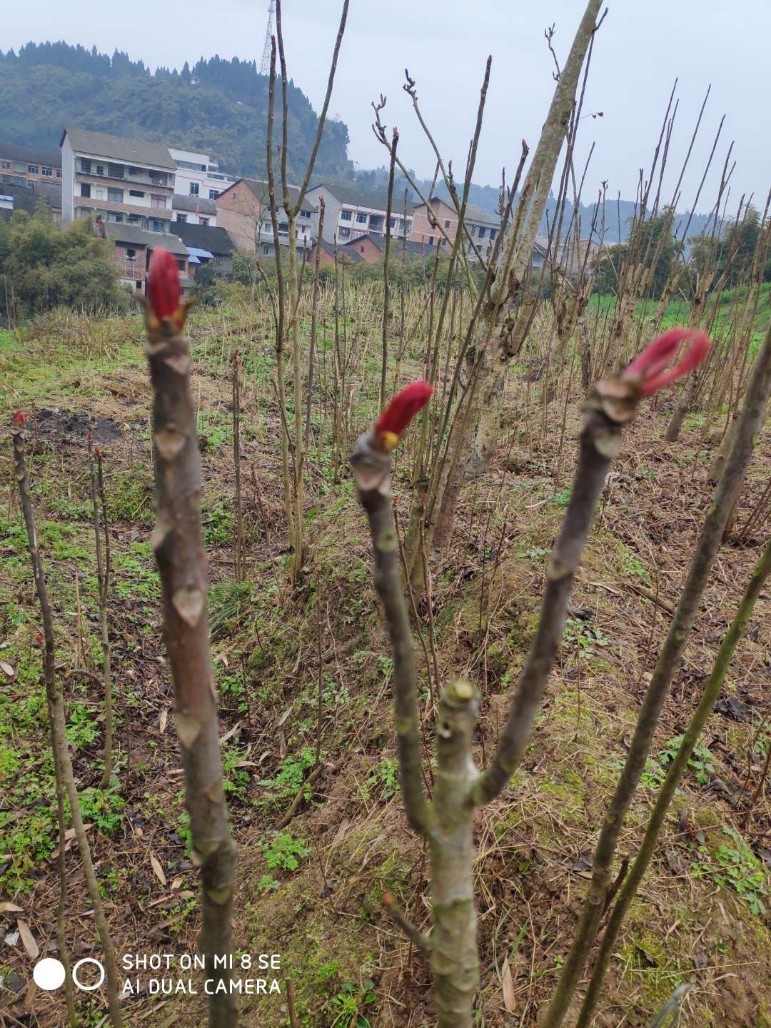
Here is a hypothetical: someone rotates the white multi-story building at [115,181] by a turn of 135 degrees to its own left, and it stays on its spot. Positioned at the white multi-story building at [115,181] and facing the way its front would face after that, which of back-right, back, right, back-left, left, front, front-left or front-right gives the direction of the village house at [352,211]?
front-right

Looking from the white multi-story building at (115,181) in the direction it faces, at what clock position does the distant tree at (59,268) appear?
The distant tree is roughly at 12 o'clock from the white multi-story building.

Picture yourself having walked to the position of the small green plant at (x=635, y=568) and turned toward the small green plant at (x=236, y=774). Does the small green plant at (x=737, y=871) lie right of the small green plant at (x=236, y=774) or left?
left

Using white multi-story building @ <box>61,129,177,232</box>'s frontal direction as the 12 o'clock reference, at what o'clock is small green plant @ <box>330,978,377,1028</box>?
The small green plant is roughly at 12 o'clock from the white multi-story building.

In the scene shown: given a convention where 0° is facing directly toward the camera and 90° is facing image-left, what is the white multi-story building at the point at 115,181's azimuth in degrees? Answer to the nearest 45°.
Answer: approximately 0°

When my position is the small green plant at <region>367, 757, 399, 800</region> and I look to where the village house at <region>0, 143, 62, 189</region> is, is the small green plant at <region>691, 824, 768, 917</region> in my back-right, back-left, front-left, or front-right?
back-right

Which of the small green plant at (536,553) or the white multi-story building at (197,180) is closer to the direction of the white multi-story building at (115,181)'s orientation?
the small green plant

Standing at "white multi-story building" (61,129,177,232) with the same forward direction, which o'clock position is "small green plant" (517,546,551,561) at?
The small green plant is roughly at 12 o'clock from the white multi-story building.
